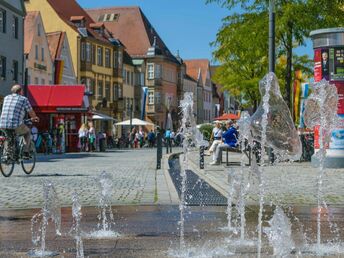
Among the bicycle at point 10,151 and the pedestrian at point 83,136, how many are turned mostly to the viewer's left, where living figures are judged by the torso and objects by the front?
0

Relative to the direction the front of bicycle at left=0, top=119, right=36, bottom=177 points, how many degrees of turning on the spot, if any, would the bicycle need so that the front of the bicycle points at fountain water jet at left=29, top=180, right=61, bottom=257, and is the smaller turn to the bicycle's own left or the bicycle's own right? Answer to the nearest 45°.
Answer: approximately 135° to the bicycle's own right

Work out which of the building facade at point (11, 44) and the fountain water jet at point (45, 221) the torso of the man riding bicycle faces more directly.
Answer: the building facade

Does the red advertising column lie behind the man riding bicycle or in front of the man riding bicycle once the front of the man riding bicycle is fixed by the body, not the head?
in front

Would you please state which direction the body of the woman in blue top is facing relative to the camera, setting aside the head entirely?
to the viewer's left

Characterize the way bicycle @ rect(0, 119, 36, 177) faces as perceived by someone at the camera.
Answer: facing away from the viewer and to the right of the viewer

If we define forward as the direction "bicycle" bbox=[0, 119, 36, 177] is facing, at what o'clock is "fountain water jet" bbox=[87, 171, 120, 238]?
The fountain water jet is roughly at 4 o'clock from the bicycle.
